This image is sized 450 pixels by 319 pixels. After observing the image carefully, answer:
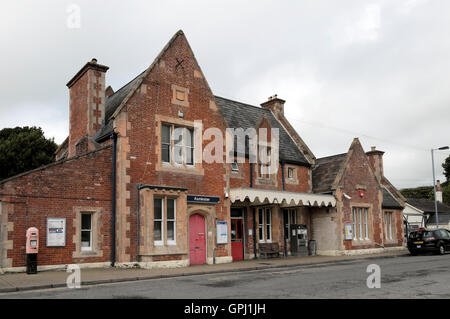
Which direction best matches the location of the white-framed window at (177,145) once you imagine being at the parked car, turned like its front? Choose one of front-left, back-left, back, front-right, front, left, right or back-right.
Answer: back

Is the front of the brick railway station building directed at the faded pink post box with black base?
no

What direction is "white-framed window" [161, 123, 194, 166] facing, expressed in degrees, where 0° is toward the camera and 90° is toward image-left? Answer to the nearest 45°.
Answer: approximately 315°

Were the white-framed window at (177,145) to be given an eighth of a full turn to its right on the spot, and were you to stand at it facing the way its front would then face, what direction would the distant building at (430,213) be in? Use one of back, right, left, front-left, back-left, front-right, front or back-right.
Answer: back-left

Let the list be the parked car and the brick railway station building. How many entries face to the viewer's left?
0

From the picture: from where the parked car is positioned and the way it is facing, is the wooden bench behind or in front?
behind

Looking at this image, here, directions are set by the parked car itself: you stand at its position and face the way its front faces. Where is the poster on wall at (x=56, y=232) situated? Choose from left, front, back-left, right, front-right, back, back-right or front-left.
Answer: back

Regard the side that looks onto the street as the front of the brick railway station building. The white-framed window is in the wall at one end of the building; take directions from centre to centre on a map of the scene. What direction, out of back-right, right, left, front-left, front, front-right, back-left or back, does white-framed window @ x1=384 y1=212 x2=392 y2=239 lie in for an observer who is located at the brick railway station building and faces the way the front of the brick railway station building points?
left

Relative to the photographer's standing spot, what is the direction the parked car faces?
facing away from the viewer and to the right of the viewer

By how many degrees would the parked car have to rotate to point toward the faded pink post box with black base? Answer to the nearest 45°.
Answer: approximately 180°

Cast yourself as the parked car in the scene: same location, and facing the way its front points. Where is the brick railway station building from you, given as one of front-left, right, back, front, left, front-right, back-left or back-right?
back

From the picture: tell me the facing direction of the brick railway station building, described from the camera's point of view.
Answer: facing the viewer and to the right of the viewer

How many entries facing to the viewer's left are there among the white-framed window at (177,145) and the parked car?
0

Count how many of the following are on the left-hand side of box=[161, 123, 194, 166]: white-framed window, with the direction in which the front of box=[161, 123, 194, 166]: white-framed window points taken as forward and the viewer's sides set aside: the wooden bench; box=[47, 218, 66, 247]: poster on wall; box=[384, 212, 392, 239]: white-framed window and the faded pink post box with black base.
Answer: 2

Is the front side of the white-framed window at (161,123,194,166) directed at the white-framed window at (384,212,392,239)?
no

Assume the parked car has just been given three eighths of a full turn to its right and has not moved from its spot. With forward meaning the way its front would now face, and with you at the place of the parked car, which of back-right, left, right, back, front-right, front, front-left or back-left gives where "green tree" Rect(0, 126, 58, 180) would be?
right

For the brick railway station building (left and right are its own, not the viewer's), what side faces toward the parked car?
left
